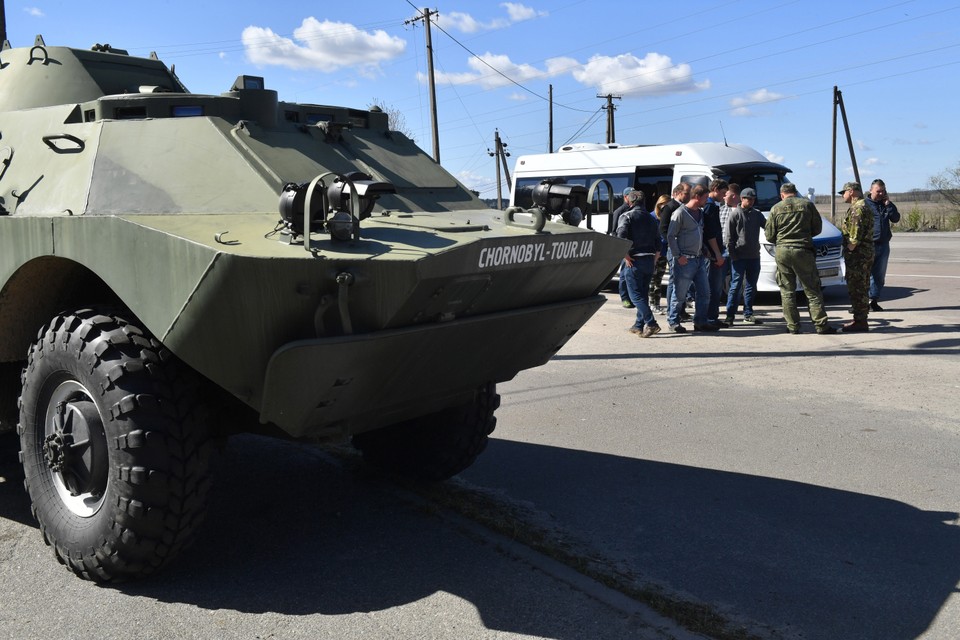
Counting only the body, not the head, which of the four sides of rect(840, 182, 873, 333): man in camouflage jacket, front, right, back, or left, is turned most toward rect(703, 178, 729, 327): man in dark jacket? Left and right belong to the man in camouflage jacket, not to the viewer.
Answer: front

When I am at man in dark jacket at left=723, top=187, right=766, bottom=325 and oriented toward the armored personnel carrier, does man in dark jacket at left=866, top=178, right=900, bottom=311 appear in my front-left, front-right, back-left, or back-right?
back-left

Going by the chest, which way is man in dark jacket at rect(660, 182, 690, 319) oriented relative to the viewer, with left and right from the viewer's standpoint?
facing to the right of the viewer

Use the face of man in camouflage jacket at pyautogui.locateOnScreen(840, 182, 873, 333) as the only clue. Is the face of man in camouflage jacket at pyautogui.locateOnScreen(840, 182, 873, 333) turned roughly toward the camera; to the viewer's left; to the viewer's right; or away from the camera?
to the viewer's left

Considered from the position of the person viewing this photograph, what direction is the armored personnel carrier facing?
facing the viewer and to the right of the viewer

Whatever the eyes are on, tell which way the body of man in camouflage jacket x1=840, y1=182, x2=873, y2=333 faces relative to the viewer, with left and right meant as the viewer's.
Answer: facing to the left of the viewer

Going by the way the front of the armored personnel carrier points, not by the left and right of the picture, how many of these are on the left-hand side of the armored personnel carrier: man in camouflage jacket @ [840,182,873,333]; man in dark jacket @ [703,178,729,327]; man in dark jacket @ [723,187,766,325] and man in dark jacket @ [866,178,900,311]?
4

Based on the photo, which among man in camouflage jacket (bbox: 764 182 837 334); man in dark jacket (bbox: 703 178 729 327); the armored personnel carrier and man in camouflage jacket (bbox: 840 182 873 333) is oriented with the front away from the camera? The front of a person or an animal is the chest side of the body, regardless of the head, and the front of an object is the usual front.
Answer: man in camouflage jacket (bbox: 764 182 837 334)

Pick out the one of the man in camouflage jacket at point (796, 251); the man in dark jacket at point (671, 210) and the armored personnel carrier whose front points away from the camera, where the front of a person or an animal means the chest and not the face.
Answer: the man in camouflage jacket

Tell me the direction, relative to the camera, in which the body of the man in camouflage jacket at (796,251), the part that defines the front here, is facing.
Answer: away from the camera
